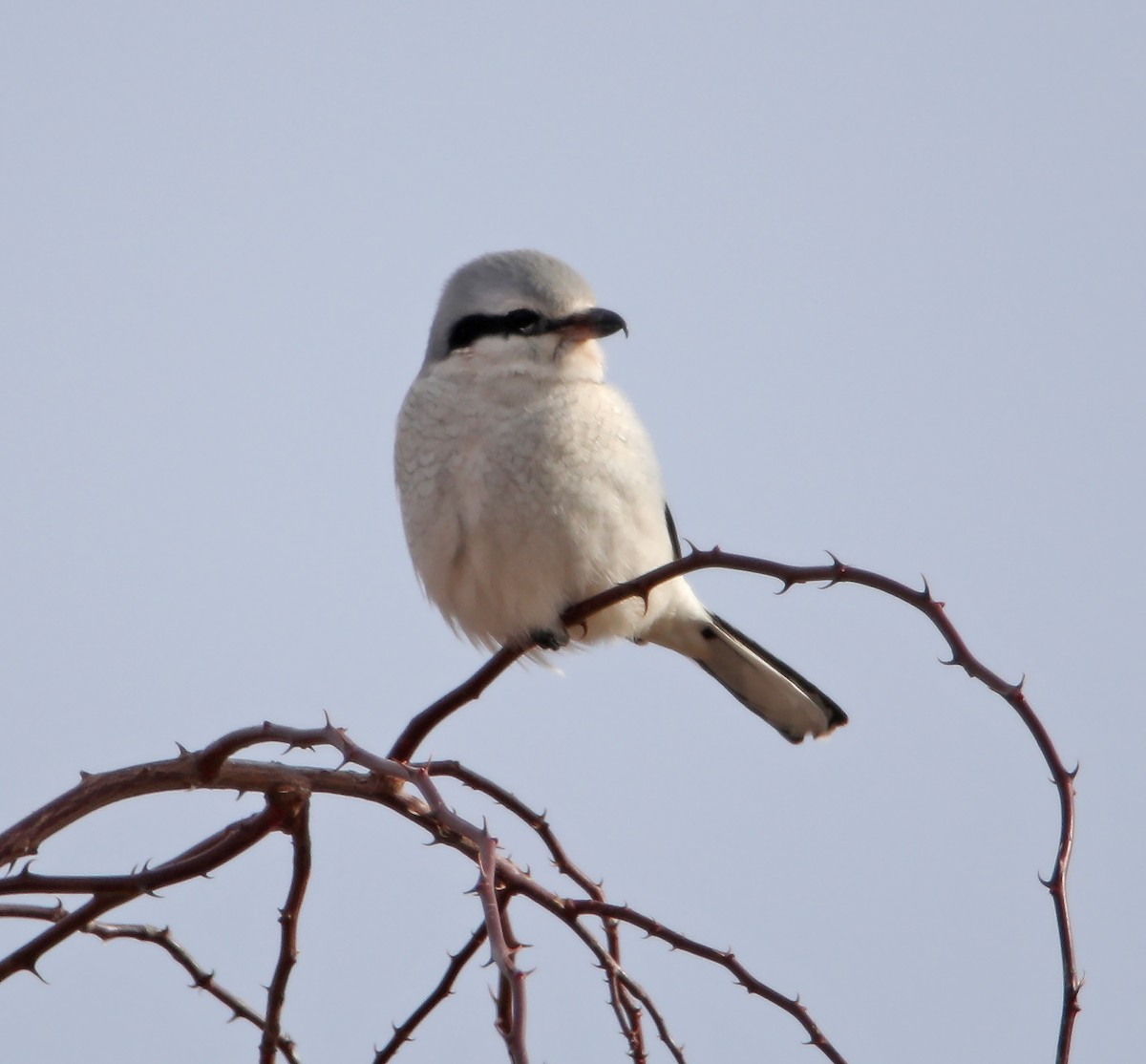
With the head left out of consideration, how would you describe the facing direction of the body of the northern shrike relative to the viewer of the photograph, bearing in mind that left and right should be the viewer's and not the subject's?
facing the viewer and to the left of the viewer
